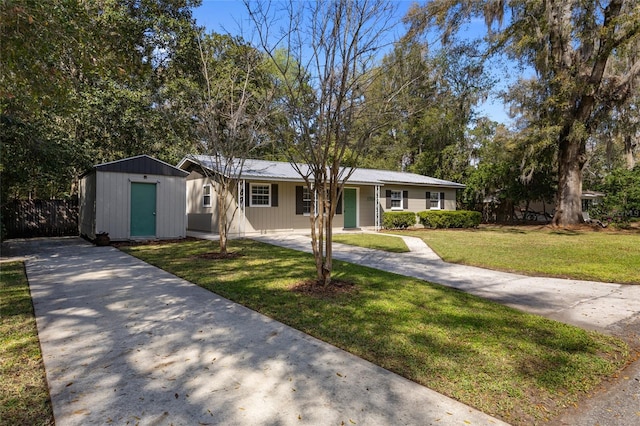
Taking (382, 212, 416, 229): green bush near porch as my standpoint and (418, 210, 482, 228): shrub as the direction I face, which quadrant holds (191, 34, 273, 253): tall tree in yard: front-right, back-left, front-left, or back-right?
back-right

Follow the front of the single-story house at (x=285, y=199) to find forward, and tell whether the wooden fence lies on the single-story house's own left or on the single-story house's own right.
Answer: on the single-story house's own right

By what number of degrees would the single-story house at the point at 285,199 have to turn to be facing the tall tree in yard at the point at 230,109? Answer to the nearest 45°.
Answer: approximately 45° to its right

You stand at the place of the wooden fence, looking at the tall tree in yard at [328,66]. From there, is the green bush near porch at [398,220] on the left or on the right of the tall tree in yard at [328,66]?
left

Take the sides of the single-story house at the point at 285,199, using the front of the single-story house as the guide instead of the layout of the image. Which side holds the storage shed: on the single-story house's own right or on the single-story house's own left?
on the single-story house's own right

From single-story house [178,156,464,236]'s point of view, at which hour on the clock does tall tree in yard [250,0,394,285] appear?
The tall tree in yard is roughly at 1 o'clock from the single-story house.

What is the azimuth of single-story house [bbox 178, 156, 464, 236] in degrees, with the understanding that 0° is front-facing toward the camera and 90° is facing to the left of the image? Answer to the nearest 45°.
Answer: approximately 315°
